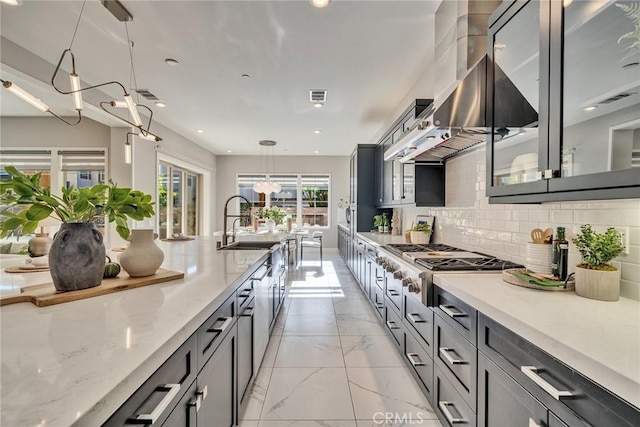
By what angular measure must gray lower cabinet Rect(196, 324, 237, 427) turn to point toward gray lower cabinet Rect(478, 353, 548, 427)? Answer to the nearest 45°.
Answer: approximately 45° to its right

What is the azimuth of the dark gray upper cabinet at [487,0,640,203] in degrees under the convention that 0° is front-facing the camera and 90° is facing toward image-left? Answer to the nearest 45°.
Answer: approximately 45°

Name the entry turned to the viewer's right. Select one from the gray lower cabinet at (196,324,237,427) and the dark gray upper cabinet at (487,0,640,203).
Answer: the gray lower cabinet

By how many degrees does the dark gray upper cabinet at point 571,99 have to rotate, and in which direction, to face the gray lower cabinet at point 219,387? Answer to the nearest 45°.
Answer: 0° — it already faces it

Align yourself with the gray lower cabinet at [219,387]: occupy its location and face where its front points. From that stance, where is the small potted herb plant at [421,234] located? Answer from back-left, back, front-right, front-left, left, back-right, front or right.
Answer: front-left

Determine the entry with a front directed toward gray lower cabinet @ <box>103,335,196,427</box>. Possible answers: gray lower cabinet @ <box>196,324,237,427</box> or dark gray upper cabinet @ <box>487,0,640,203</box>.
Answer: the dark gray upper cabinet

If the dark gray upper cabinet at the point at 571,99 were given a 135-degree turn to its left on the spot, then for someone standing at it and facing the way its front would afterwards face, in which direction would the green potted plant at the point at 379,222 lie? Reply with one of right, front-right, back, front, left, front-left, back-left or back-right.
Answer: back-left

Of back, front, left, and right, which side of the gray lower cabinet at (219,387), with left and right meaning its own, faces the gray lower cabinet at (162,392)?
right

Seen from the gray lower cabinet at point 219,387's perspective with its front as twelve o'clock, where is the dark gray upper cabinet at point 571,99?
The dark gray upper cabinet is roughly at 1 o'clock from the gray lower cabinet.

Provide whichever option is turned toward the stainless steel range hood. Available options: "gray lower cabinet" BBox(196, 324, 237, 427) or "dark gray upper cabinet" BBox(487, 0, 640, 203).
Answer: the gray lower cabinet

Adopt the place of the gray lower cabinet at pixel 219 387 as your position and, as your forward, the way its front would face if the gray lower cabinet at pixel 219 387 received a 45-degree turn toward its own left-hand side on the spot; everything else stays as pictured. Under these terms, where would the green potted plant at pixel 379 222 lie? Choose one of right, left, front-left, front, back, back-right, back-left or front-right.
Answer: front

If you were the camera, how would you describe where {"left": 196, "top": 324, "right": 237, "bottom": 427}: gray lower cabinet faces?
facing to the right of the viewer

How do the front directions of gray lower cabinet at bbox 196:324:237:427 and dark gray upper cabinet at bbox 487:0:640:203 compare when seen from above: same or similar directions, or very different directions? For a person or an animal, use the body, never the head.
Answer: very different directions

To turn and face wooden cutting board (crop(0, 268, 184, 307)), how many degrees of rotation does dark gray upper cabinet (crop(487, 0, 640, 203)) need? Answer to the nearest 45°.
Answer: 0° — it already faces it
